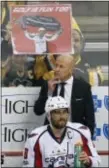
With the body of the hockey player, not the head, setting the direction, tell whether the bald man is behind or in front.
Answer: behind

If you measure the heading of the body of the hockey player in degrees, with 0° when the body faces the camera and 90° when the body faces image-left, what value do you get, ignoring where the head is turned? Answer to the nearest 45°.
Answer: approximately 0°

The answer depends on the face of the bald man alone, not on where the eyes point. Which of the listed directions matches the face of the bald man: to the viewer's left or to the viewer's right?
to the viewer's left
